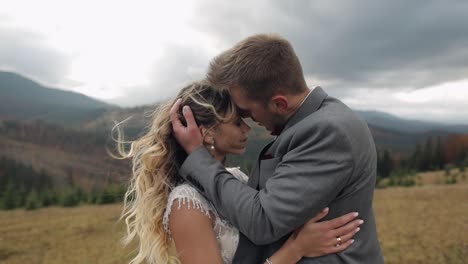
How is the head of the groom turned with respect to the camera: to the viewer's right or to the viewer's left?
to the viewer's left

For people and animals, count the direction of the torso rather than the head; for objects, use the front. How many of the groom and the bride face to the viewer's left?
1

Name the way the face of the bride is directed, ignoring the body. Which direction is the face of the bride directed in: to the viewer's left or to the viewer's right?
to the viewer's right

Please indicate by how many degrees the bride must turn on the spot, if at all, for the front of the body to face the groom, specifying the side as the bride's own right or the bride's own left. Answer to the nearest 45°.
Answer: approximately 45° to the bride's own right

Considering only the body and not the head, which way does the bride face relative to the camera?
to the viewer's right

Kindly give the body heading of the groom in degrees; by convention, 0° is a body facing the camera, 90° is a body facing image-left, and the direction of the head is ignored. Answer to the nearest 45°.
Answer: approximately 90°

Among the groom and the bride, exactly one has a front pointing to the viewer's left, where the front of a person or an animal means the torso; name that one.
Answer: the groom

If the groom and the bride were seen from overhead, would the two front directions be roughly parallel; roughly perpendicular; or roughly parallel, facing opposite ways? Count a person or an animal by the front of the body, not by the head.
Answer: roughly parallel, facing opposite ways
